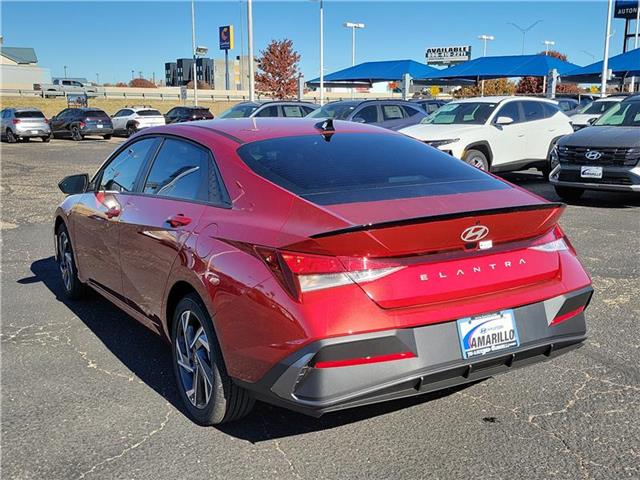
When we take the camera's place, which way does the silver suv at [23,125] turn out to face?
facing away from the viewer and to the left of the viewer

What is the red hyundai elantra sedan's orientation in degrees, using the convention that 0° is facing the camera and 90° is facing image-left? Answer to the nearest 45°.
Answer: approximately 135°

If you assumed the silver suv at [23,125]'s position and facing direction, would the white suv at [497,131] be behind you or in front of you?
behind

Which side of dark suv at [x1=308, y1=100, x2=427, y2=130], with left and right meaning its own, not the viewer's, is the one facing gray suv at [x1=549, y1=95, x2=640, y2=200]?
left

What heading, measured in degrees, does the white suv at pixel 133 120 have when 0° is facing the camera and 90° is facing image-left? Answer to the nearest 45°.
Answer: approximately 135°

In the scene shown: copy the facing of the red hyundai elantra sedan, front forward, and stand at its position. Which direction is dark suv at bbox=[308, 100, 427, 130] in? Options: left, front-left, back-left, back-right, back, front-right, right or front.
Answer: front-right

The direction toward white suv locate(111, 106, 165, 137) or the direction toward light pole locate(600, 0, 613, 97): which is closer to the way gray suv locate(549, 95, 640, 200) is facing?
the white suv

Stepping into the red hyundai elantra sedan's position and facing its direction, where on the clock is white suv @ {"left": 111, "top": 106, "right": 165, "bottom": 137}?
The white suv is roughly at 1 o'clock from the red hyundai elantra sedan.

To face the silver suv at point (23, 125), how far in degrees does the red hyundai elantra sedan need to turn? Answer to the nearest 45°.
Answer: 0° — it already faces it

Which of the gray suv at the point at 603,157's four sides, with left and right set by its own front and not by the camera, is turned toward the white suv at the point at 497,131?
right
